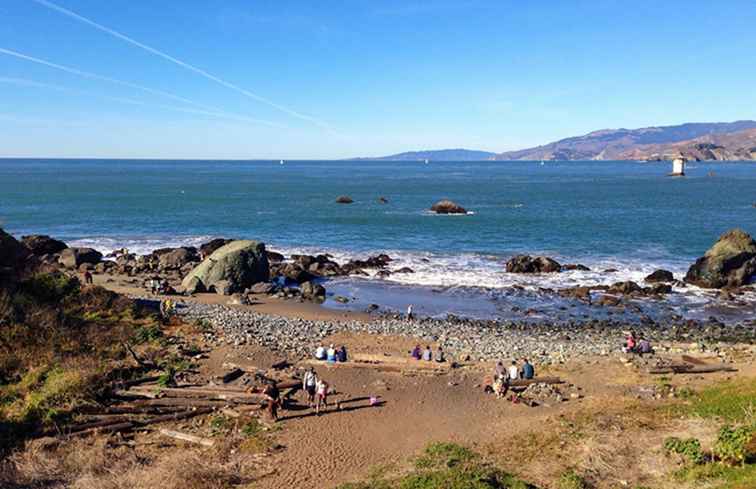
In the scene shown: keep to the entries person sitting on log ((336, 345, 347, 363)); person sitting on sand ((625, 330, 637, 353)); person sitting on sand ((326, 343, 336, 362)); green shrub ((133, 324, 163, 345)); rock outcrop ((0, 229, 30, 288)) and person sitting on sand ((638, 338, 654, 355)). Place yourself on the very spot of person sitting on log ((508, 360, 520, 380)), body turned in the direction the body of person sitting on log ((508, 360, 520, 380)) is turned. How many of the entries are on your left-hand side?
4

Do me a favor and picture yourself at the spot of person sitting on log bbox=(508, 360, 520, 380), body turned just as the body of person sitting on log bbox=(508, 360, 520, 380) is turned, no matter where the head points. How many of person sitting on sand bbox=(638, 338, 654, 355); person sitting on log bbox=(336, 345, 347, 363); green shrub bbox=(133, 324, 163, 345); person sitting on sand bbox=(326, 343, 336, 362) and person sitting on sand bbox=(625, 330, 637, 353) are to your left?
3

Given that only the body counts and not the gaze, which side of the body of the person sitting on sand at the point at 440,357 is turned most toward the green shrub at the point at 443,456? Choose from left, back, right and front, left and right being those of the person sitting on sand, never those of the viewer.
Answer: back

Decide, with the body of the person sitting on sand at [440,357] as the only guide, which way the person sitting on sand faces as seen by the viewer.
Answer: away from the camera

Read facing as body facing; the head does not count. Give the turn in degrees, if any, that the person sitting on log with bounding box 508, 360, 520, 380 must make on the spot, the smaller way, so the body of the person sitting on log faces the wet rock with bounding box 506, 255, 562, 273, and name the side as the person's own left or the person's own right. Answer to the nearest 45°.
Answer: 0° — they already face it

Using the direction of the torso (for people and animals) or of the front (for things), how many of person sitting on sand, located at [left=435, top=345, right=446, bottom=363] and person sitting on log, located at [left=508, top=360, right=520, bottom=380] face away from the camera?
2

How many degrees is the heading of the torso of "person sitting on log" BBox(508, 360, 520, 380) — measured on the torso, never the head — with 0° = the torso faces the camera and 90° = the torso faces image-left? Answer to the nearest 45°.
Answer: approximately 180°

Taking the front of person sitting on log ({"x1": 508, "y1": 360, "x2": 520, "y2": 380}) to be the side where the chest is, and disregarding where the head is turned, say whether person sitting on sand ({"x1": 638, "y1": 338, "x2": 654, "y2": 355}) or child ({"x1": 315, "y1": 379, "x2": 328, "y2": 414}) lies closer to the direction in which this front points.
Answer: the person sitting on sand

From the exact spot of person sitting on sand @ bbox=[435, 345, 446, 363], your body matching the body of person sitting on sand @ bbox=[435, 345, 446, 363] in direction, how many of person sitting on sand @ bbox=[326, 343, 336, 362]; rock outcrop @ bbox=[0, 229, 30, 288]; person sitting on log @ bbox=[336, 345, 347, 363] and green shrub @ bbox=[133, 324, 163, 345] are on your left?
4

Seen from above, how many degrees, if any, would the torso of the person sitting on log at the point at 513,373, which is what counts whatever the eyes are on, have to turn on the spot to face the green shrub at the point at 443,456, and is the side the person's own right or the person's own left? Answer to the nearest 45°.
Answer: approximately 180°

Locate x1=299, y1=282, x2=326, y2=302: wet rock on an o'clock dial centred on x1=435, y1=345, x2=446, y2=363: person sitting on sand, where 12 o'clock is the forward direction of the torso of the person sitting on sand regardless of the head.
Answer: The wet rock is roughly at 11 o'clock from the person sitting on sand.
